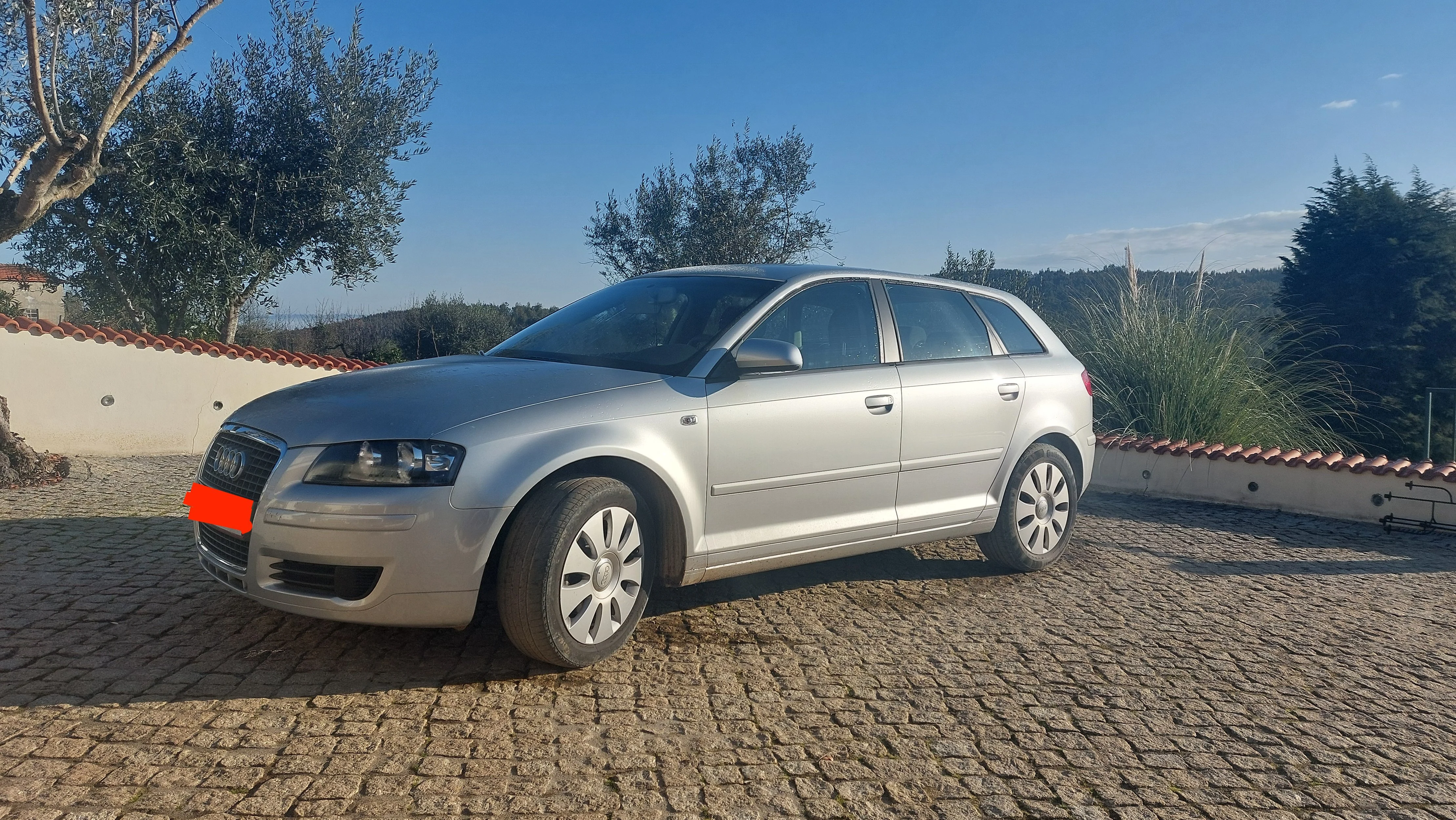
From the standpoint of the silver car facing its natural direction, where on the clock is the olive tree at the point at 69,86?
The olive tree is roughly at 3 o'clock from the silver car.

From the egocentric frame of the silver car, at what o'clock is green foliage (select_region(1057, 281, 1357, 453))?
The green foliage is roughly at 6 o'clock from the silver car.

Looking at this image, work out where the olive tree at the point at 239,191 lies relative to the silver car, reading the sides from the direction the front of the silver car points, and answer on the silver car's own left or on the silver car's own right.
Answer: on the silver car's own right

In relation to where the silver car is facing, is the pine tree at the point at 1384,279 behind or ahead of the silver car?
behind

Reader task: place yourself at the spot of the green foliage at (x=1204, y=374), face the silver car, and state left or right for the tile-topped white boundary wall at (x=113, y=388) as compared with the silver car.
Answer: right

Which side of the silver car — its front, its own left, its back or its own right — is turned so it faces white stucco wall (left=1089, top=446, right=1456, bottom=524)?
back

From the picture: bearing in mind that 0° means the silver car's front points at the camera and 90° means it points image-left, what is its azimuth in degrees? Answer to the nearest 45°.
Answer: approximately 45°
